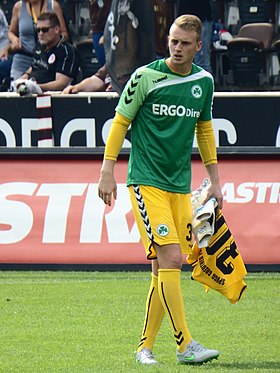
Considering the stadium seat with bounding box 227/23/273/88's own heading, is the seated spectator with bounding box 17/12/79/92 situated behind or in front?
in front

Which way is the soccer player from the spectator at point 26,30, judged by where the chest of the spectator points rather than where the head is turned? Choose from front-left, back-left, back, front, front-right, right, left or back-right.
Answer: front

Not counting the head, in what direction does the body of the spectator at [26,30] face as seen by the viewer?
toward the camera

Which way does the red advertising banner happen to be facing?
toward the camera

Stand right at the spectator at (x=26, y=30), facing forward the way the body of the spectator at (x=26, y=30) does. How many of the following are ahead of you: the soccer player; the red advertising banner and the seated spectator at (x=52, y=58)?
3

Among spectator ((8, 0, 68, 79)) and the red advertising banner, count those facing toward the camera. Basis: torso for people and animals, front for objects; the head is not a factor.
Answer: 2

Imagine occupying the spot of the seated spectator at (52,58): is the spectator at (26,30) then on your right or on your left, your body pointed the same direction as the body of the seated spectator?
on your right

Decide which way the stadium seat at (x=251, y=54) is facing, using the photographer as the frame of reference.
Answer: facing the viewer and to the left of the viewer

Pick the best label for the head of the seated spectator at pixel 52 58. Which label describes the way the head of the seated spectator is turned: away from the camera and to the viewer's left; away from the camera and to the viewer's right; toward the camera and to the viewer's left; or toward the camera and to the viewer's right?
toward the camera and to the viewer's left
